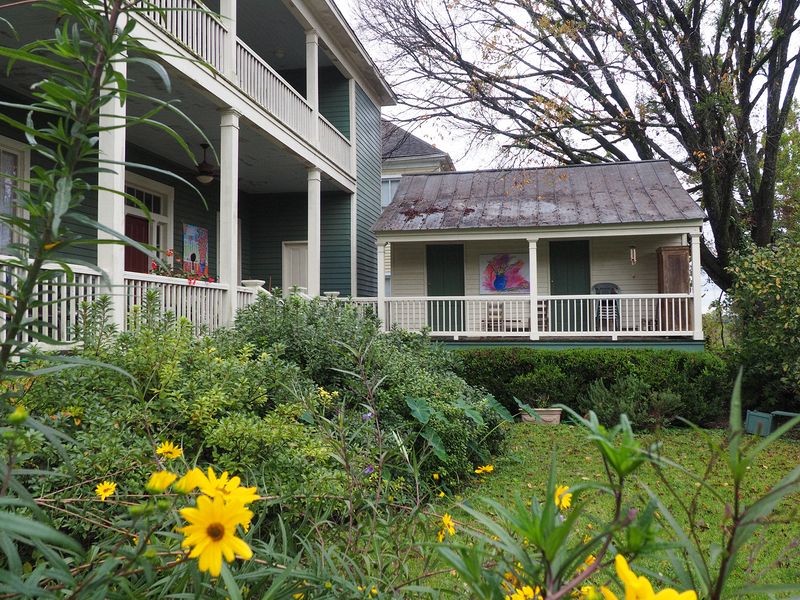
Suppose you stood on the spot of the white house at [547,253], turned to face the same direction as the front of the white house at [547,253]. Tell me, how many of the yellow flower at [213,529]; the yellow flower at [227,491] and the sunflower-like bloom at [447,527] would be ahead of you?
3

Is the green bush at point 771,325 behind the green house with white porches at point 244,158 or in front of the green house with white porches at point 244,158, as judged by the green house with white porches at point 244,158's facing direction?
in front

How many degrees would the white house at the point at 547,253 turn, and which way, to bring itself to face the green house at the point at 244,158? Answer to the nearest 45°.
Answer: approximately 45° to its right

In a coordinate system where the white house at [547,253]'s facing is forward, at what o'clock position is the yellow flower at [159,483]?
The yellow flower is roughly at 12 o'clock from the white house.

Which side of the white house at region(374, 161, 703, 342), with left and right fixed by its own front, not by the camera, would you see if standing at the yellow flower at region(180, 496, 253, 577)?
front

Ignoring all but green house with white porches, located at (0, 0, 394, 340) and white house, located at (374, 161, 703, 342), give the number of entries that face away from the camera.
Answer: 0

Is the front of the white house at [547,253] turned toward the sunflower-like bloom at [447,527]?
yes

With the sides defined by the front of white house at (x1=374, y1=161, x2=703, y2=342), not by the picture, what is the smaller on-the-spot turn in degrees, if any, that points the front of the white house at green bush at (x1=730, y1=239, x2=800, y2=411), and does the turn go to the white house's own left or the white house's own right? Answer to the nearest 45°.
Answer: approximately 45° to the white house's own left

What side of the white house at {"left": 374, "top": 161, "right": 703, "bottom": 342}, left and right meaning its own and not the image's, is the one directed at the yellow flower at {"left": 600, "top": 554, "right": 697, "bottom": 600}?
front

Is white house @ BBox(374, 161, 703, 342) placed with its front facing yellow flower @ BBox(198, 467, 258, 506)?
yes

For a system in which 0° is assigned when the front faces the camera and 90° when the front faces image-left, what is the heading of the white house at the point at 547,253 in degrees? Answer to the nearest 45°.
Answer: approximately 0°
